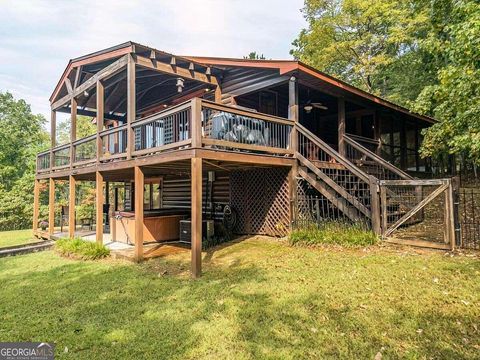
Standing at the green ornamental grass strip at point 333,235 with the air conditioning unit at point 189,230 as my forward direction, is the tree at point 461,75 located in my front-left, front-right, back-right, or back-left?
back-right

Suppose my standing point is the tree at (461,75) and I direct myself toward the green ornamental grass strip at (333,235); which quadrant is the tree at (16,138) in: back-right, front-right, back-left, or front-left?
front-right
